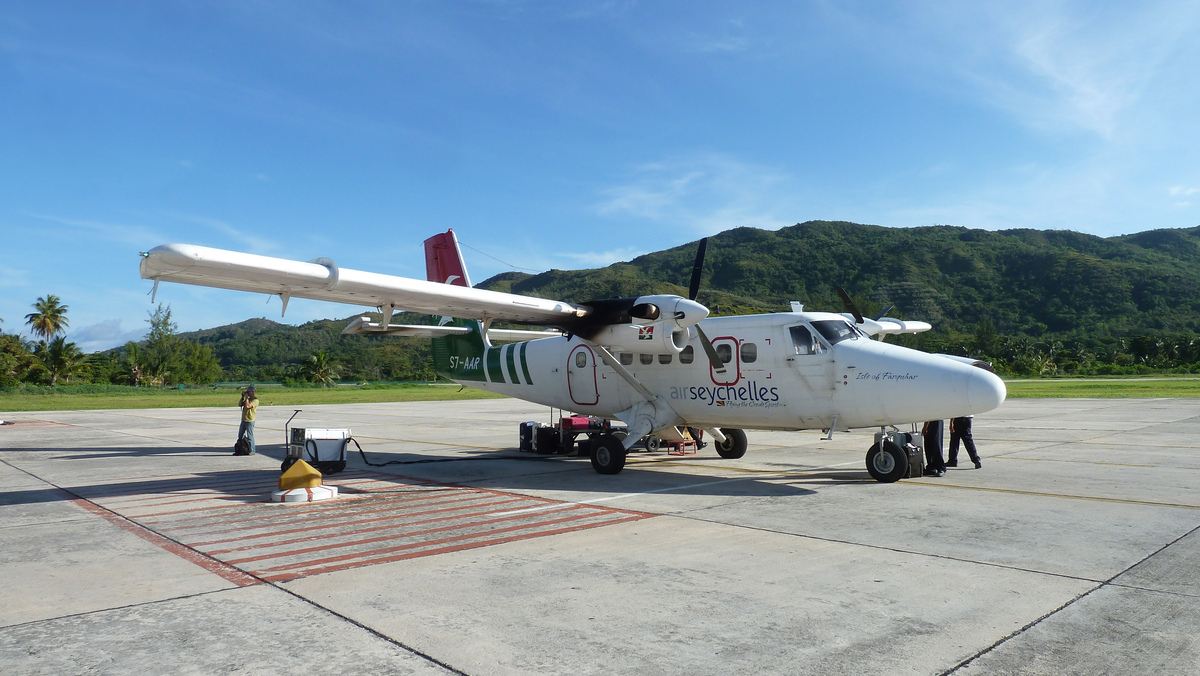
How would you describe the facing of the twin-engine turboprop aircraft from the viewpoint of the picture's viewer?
facing the viewer and to the right of the viewer

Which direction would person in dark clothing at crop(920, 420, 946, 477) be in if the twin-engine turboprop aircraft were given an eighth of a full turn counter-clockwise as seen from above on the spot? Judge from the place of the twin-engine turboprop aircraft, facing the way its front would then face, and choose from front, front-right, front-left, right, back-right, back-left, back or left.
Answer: front
